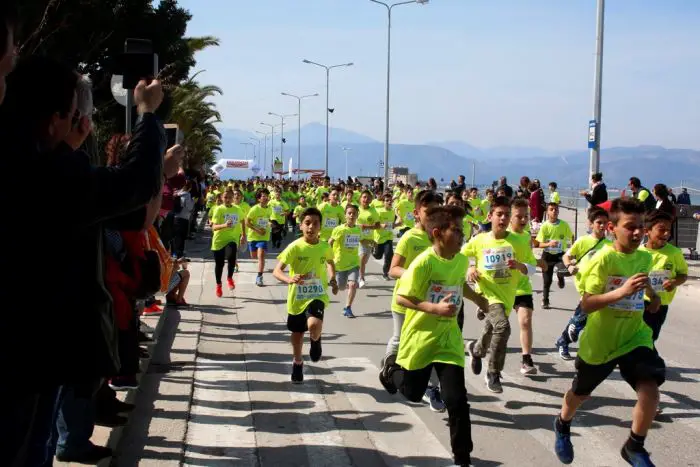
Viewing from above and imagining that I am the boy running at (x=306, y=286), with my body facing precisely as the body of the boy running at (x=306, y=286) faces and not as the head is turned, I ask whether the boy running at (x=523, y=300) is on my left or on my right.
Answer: on my left

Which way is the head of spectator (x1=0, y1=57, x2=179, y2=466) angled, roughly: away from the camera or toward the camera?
away from the camera

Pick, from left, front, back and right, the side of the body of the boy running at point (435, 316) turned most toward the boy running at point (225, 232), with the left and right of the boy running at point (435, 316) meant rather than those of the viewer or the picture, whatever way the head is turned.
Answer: back

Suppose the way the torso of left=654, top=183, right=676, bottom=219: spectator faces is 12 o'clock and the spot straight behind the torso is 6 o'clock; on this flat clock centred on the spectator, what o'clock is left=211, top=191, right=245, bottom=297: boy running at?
The boy running is roughly at 12 o'clock from the spectator.

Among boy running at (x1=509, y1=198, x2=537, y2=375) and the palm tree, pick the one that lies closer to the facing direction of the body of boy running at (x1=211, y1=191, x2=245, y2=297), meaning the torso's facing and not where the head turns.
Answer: the boy running

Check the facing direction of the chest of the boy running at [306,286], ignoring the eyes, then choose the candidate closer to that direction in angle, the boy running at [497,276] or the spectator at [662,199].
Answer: the boy running

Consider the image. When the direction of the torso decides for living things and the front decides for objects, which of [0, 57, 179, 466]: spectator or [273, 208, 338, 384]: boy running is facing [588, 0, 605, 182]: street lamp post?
the spectator

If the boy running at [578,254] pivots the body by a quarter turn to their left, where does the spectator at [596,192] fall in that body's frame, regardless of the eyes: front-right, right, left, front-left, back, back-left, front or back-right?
front-left

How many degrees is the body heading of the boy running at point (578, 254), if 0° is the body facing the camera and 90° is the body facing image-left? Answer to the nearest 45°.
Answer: approximately 315°

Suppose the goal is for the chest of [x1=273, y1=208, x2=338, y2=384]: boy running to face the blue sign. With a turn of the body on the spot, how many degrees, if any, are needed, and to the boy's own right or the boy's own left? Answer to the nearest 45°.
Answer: approximately 135° to the boy's own left

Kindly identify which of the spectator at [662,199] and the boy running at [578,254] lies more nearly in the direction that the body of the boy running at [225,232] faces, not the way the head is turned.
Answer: the boy running

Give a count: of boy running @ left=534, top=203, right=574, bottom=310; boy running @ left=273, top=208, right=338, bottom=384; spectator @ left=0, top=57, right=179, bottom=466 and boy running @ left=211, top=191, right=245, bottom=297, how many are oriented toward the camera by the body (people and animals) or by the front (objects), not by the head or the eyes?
3

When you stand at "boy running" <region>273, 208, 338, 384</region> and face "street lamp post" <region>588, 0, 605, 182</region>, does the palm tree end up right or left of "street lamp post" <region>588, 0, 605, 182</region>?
left
